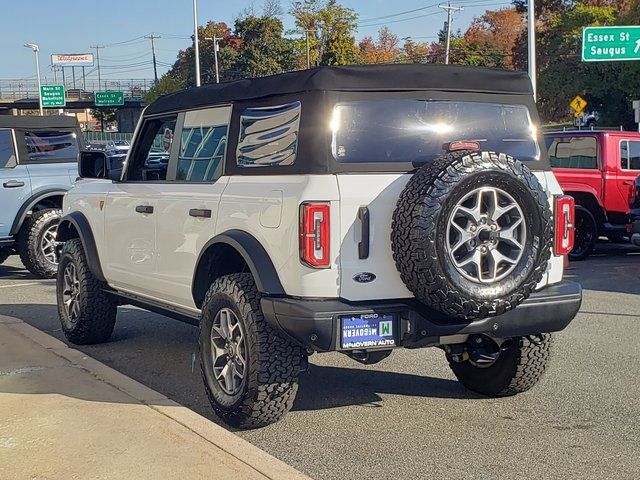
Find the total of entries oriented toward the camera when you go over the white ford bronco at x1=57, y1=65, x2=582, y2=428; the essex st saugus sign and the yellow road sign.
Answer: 2

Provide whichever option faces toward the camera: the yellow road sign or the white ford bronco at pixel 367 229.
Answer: the yellow road sign

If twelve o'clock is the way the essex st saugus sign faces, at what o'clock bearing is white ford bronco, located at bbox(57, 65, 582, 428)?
The white ford bronco is roughly at 12 o'clock from the essex st saugus sign.

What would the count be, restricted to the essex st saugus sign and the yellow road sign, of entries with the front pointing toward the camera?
2

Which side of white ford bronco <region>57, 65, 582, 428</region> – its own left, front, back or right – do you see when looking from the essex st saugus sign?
right

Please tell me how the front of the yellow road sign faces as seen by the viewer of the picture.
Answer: facing the viewer

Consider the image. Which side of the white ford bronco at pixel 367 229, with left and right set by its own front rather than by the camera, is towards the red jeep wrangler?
right

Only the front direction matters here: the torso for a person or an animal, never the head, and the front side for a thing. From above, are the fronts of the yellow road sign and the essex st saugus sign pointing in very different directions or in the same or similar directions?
same or similar directions

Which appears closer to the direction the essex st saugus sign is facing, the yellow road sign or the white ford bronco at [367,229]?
the white ford bronco

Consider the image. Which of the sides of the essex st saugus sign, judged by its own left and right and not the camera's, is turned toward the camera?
front

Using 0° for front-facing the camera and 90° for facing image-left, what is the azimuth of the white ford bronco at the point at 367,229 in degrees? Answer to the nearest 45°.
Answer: approximately 135°

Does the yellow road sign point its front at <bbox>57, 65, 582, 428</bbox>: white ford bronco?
yes

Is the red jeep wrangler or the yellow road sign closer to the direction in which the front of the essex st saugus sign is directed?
the red jeep wrangler

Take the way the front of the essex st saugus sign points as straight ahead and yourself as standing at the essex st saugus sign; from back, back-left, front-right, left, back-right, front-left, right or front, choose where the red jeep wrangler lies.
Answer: front
